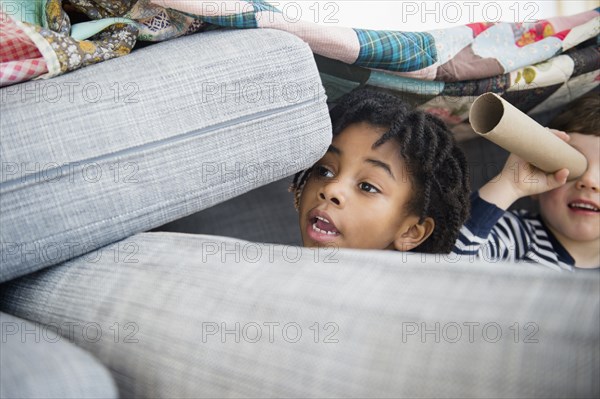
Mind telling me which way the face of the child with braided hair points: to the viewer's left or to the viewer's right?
to the viewer's left
